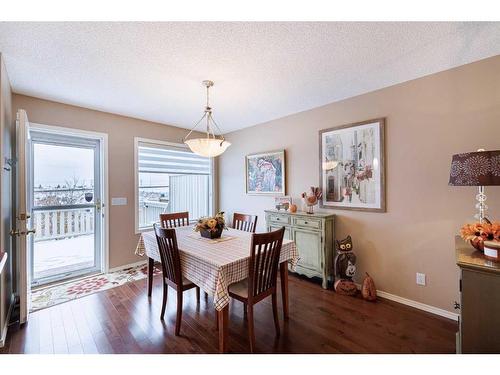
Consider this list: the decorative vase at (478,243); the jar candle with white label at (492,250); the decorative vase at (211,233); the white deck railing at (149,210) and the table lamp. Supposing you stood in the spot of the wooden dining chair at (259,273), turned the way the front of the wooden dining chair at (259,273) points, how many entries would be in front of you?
2

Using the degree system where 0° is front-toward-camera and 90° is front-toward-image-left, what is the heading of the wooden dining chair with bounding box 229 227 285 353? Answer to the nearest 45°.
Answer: approximately 135°

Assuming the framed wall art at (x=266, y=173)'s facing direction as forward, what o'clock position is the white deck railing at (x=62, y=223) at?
The white deck railing is roughly at 1 o'clock from the framed wall art.

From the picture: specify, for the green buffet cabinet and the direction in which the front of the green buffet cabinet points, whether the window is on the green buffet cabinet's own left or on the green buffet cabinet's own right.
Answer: on the green buffet cabinet's own right

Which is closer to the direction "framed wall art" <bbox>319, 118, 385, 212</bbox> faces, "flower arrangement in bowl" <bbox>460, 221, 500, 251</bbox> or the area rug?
the area rug

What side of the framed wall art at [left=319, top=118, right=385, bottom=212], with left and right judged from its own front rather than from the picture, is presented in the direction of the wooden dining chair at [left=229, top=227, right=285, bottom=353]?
front

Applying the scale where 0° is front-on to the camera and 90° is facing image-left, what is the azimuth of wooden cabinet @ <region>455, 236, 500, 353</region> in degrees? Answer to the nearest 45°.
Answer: approximately 90°

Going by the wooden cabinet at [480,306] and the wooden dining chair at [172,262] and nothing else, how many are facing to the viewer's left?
1

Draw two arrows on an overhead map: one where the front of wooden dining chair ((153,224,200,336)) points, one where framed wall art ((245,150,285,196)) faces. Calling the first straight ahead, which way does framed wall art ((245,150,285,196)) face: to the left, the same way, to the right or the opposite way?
the opposite way

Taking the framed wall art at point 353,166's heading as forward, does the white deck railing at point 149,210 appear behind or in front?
in front

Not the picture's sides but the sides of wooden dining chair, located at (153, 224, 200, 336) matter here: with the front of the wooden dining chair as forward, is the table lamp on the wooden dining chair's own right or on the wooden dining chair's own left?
on the wooden dining chair's own right

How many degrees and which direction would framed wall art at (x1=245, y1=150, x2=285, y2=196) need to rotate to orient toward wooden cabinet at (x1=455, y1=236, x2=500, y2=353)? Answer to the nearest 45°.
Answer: approximately 90° to its left

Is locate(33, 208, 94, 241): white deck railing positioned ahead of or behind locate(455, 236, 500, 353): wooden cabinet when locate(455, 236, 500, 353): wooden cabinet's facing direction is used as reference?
ahead

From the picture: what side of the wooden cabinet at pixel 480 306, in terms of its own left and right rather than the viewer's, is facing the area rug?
front
